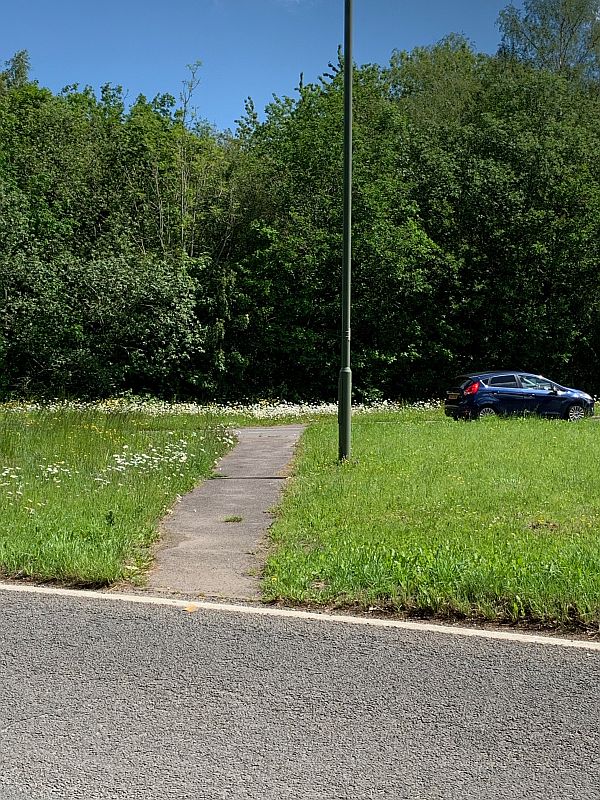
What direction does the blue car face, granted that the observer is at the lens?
facing away from the viewer and to the right of the viewer

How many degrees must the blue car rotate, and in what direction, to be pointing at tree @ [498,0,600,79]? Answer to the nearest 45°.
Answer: approximately 45° to its left

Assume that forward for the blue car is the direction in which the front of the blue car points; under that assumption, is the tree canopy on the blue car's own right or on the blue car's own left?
on the blue car's own left
